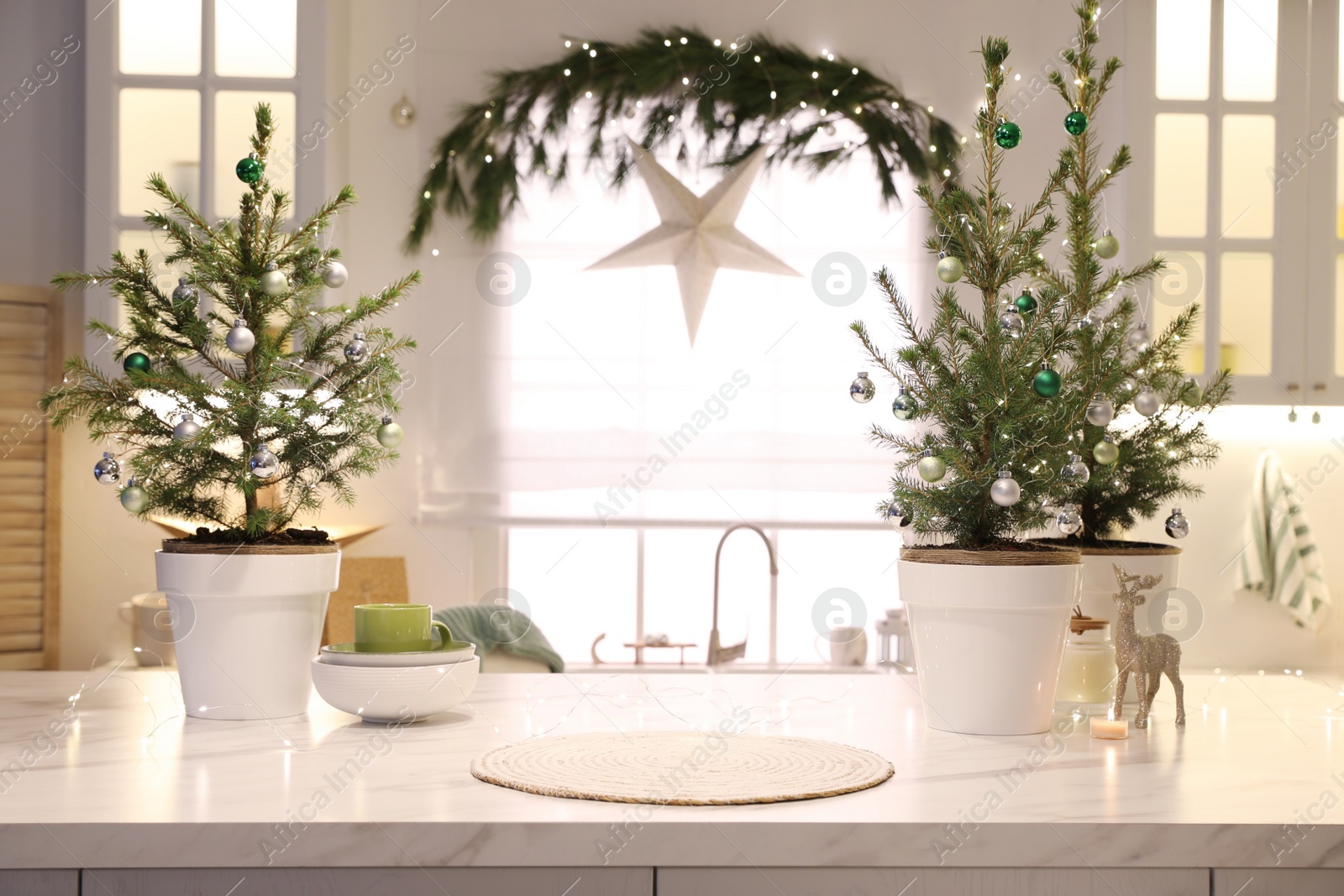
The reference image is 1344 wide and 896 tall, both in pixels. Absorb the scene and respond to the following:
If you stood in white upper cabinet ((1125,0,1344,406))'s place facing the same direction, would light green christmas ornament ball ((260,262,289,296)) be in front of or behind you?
in front

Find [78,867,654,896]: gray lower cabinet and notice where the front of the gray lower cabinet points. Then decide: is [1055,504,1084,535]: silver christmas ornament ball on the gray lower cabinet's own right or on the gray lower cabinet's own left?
on the gray lower cabinet's own left

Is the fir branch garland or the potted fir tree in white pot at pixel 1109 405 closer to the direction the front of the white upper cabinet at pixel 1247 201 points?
the potted fir tree in white pot

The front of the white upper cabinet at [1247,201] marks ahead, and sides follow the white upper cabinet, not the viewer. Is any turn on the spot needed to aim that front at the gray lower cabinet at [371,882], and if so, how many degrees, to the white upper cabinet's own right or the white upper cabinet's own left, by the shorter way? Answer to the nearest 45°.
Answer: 0° — it already faces it

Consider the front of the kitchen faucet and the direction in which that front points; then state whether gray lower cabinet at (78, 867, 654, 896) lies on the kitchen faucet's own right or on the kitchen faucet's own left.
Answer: on the kitchen faucet's own right

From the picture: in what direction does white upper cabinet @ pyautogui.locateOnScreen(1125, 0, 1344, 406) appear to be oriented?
toward the camera

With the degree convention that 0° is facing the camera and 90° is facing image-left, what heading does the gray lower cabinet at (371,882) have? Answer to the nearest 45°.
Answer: approximately 0°

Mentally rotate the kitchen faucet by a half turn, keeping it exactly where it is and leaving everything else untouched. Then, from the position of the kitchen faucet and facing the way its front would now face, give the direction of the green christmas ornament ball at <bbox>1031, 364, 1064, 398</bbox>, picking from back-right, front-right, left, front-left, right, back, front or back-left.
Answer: left
